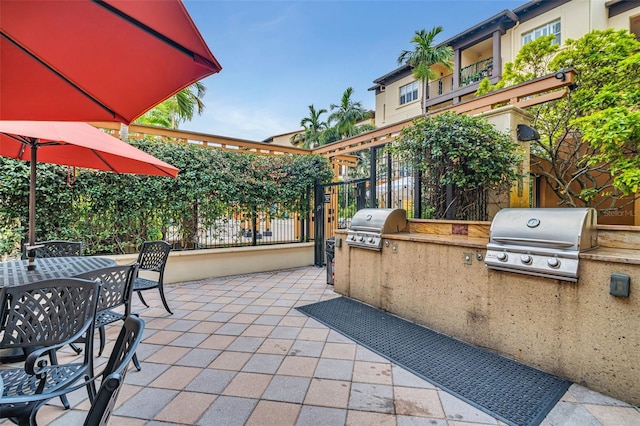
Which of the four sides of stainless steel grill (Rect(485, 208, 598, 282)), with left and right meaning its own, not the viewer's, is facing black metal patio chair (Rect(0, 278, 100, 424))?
front

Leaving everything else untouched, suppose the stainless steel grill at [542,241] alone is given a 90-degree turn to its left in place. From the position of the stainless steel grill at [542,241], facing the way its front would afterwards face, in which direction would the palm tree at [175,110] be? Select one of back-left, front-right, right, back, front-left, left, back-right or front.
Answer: back-right

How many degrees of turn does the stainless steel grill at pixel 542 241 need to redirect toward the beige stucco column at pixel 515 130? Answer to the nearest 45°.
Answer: approximately 135° to its right

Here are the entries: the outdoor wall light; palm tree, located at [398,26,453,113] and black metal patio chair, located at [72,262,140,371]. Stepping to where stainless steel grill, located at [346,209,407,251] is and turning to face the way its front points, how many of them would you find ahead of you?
1

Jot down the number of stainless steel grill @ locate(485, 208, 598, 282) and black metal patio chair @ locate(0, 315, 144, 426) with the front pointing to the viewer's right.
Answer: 0

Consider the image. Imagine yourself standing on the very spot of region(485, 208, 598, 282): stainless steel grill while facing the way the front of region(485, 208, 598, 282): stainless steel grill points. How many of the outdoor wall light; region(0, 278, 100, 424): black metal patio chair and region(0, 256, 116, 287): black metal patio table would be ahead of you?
2

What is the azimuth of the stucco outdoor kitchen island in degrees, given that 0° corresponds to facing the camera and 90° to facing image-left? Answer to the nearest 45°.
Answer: approximately 45°

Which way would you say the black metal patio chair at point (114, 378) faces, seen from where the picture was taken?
facing to the left of the viewer

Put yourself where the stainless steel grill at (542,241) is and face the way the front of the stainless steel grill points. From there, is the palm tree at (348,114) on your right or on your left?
on your right

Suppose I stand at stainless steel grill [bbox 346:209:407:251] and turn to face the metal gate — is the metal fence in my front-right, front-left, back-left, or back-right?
front-left

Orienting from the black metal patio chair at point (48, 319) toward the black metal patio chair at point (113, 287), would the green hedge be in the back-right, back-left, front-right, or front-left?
front-left

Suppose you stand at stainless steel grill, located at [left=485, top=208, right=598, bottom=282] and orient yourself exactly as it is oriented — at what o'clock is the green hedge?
The green hedge is roughly at 1 o'clock from the stainless steel grill.

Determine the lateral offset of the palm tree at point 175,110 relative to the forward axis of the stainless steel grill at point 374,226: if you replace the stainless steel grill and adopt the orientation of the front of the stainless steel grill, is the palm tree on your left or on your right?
on your right

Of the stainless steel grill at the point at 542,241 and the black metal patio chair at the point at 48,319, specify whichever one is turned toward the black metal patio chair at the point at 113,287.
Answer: the stainless steel grill

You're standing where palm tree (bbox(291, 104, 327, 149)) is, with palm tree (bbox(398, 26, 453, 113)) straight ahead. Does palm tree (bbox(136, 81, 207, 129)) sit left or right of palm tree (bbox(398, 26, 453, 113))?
right

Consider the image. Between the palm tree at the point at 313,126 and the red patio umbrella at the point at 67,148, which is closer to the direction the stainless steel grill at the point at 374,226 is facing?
the red patio umbrella

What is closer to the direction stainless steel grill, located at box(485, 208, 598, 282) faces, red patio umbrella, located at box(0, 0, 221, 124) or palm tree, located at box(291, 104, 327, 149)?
the red patio umbrella
